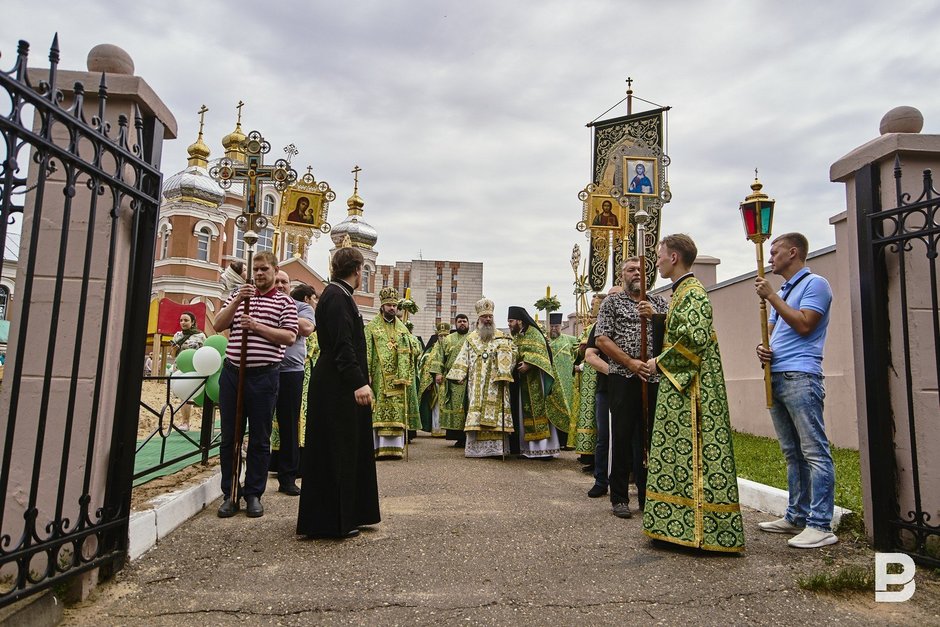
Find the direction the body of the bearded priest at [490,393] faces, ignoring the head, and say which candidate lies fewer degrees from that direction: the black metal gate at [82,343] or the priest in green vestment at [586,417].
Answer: the black metal gate

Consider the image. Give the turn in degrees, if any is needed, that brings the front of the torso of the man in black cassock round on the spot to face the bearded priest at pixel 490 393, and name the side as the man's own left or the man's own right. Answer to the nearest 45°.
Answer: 0° — they already face them

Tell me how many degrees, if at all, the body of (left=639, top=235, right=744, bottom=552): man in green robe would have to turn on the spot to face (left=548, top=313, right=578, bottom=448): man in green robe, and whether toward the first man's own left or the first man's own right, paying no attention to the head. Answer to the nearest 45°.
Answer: approximately 90° to the first man's own right

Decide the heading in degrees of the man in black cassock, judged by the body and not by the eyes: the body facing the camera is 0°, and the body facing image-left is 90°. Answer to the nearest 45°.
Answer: approximately 225°

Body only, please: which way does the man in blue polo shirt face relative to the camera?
to the viewer's left

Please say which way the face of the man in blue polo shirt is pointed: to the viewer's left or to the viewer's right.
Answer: to the viewer's left
